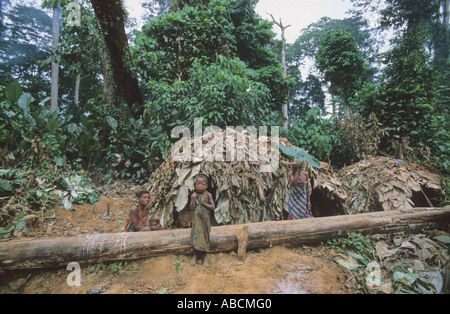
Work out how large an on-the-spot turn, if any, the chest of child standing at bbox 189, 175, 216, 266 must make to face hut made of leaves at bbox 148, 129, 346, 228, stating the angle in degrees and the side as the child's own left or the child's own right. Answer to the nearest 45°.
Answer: approximately 135° to the child's own left

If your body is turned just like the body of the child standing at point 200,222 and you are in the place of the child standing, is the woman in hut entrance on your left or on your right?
on your left

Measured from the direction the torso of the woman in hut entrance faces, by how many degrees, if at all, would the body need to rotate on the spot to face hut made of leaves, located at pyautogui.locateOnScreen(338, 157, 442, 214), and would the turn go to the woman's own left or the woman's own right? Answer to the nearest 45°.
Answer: approximately 135° to the woman's own left

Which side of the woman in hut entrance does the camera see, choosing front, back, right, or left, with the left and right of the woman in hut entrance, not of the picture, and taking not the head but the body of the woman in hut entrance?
front

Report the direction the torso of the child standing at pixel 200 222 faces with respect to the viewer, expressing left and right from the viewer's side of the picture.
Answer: facing the viewer

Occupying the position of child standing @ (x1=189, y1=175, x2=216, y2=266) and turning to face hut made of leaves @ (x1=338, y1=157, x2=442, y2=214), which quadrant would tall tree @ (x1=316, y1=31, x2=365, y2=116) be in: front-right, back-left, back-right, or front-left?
front-left

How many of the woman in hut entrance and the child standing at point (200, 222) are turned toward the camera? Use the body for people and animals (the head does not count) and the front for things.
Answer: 2

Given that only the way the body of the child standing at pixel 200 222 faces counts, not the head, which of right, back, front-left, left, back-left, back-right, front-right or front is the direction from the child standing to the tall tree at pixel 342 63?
back-left

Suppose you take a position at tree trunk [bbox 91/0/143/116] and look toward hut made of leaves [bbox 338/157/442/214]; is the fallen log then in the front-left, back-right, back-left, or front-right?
front-right

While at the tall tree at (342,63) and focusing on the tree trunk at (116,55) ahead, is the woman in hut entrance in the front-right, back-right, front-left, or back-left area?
front-left

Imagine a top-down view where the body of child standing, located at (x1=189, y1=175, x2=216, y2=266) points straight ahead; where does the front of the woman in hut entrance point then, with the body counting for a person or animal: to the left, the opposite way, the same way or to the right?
the same way

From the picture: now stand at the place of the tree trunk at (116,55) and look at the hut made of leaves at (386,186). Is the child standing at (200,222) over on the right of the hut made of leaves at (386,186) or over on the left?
right
